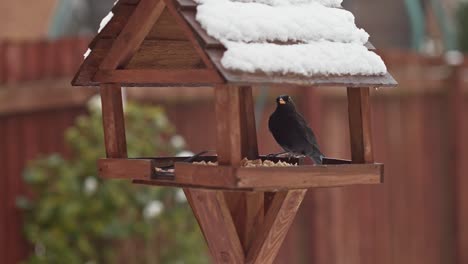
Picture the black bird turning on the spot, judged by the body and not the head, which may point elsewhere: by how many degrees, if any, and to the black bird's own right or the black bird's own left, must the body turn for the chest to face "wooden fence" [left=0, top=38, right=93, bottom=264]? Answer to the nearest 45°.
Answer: approximately 90° to the black bird's own right

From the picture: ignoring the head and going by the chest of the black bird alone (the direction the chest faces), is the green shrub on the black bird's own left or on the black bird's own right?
on the black bird's own right

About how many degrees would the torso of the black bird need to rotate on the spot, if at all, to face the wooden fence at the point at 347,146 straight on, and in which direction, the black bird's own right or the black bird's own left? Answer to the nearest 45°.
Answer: approximately 135° to the black bird's own right

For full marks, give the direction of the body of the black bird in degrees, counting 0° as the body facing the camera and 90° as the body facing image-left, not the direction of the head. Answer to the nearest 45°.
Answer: approximately 45°
